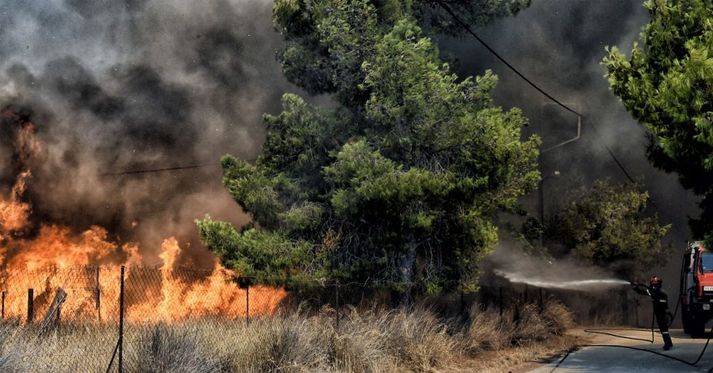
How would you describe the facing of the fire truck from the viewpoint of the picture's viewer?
facing the viewer and to the right of the viewer

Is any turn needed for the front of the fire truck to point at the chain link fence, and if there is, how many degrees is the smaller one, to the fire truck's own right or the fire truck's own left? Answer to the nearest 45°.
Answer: approximately 90° to the fire truck's own right
